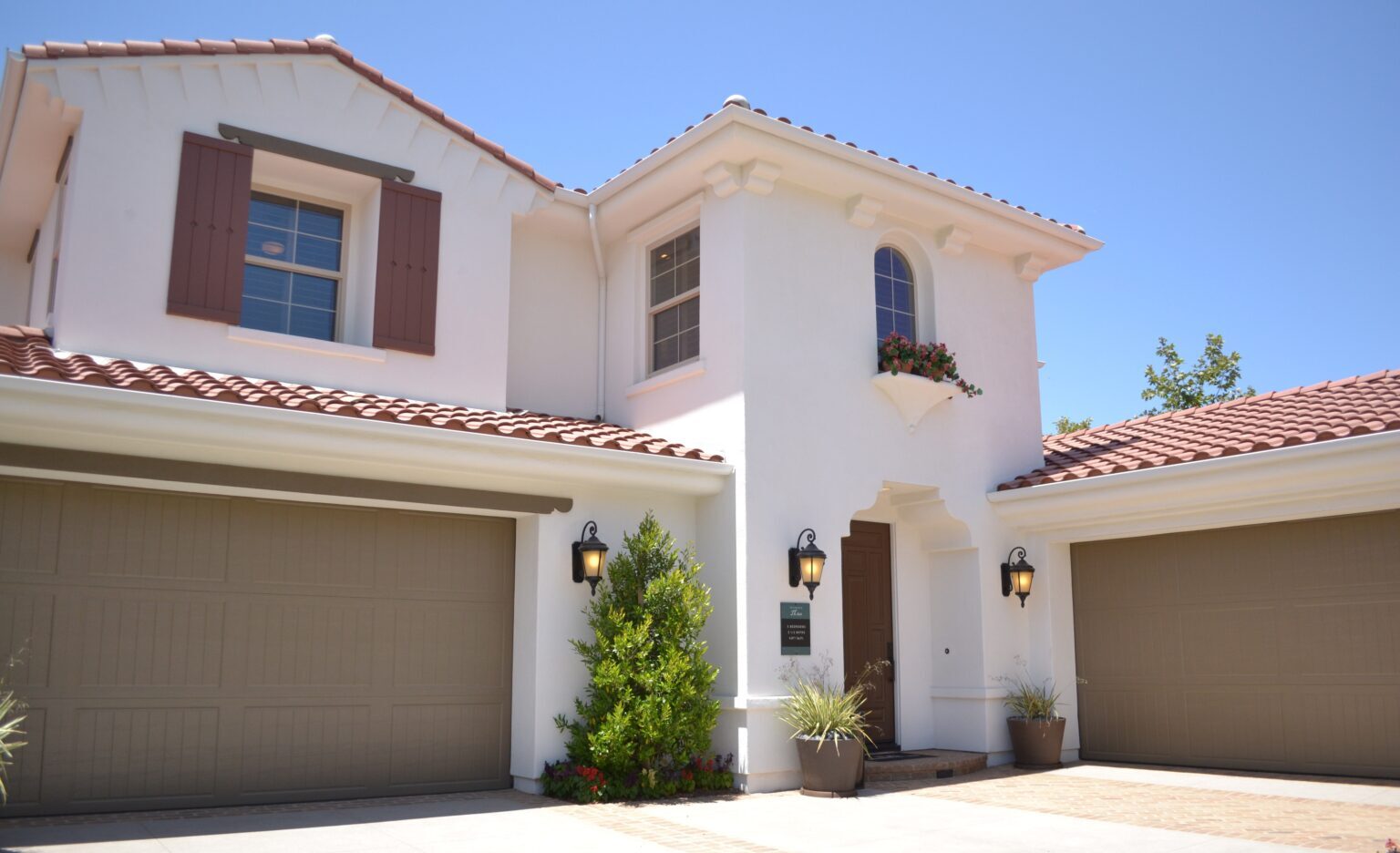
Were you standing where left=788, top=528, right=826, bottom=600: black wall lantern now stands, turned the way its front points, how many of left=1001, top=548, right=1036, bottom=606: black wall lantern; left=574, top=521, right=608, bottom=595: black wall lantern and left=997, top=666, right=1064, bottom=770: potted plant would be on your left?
2

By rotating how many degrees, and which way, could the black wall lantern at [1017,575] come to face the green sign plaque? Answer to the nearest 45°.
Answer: approximately 90° to its right

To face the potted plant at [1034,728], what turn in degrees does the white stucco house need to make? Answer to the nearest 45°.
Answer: approximately 45° to its left

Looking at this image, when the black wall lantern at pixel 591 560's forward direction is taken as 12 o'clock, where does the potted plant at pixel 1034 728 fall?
The potted plant is roughly at 10 o'clock from the black wall lantern.

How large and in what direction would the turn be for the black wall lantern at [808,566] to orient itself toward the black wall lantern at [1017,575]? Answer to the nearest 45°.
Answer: approximately 90° to its left

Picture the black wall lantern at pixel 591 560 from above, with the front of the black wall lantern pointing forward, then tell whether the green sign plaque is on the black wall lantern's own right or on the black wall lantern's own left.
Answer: on the black wall lantern's own left

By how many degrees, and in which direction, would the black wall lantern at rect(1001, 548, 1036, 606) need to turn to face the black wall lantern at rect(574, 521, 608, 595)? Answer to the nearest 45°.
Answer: approximately 90° to its right

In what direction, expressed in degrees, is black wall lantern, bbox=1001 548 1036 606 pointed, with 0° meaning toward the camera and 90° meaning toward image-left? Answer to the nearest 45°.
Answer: approximately 315°

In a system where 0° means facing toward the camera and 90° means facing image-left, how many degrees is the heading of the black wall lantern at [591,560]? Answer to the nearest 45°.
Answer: approximately 315°

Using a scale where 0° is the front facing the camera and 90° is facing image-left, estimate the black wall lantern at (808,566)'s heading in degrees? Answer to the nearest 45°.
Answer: approximately 315°
